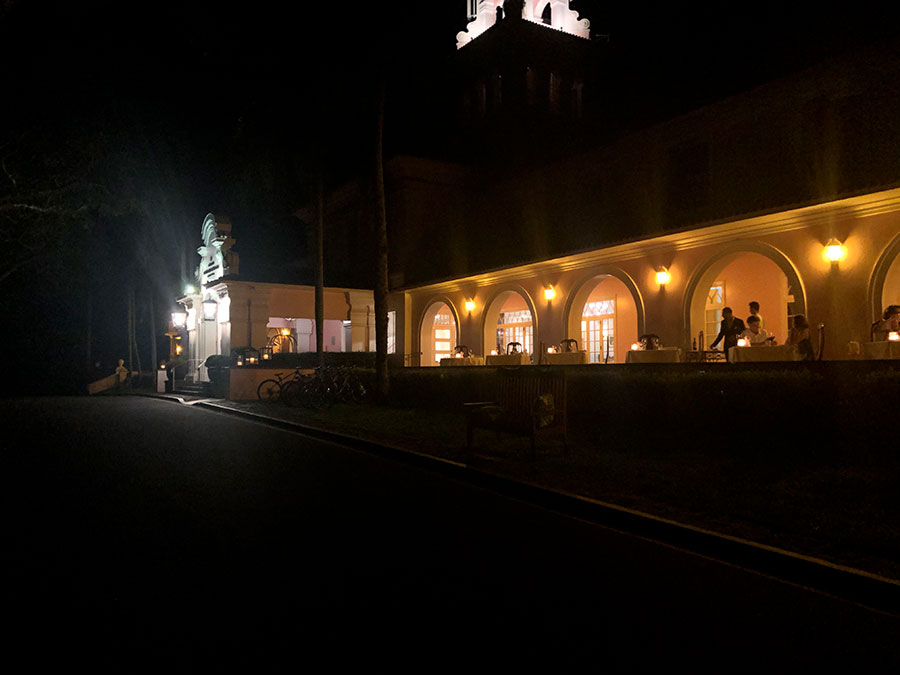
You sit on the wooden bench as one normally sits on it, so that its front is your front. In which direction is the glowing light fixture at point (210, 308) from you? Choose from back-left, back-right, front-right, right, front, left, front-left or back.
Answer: right

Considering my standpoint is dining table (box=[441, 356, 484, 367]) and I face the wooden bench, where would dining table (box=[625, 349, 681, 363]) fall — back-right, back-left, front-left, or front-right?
front-left

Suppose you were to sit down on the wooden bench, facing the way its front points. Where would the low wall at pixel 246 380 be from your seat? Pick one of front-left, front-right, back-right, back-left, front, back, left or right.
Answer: right

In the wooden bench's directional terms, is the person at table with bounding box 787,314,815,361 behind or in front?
behind

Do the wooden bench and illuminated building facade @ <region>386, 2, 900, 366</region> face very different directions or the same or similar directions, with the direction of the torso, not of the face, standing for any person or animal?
same or similar directions

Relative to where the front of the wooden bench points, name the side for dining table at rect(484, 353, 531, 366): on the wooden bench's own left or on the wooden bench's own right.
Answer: on the wooden bench's own right

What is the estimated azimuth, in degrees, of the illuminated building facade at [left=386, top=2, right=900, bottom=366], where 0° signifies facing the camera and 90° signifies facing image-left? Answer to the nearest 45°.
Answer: approximately 45°

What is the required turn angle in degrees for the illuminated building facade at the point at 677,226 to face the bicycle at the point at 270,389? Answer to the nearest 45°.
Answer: approximately 45° to its right

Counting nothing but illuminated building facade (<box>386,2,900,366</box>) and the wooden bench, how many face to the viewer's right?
0

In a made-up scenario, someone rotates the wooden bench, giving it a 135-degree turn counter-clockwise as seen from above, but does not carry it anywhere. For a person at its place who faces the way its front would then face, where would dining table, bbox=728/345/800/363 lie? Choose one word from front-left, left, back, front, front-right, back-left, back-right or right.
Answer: front-left

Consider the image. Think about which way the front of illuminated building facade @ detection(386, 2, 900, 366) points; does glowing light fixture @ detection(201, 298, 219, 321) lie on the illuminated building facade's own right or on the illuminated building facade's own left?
on the illuminated building facade's own right

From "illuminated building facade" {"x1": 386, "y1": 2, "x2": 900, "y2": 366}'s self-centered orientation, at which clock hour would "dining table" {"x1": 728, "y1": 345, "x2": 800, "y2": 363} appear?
The dining table is roughly at 10 o'clock from the illuminated building facade.

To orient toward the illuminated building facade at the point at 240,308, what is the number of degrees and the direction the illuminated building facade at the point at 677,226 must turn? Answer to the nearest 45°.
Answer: approximately 90° to its right

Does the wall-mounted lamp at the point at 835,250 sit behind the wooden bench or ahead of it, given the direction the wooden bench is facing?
behind

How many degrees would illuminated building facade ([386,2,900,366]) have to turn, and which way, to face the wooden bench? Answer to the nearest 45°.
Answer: approximately 45° to its left
